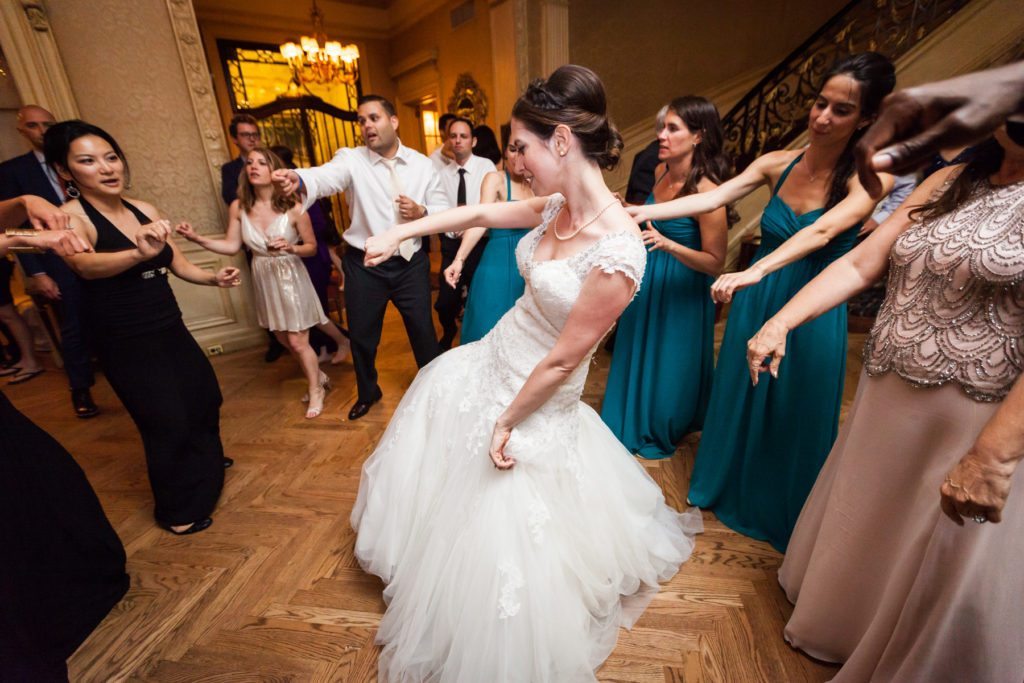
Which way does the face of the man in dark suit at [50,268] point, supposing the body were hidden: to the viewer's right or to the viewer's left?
to the viewer's right

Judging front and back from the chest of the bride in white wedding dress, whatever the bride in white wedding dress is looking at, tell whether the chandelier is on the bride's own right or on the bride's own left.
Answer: on the bride's own right

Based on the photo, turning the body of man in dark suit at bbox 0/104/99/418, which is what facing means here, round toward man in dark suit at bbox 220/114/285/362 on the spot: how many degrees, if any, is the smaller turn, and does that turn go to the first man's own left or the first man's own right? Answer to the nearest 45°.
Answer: approximately 45° to the first man's own left

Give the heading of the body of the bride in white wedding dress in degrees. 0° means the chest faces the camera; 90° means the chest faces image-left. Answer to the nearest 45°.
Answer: approximately 45°

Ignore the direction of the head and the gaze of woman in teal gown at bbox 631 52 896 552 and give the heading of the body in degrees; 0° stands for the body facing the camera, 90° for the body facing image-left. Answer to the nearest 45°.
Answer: approximately 45°

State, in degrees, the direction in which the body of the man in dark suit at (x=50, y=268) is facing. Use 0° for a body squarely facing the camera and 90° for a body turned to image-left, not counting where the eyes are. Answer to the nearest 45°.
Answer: approximately 315°

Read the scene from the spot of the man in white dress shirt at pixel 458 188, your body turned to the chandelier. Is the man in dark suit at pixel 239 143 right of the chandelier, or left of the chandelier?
left

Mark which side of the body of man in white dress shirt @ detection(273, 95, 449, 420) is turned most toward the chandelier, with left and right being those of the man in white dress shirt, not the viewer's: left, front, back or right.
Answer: back

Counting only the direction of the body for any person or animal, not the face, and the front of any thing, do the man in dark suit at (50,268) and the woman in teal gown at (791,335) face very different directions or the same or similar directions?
very different directions

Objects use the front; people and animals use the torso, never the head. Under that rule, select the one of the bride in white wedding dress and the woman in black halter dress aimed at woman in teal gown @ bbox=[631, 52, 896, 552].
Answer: the woman in black halter dress

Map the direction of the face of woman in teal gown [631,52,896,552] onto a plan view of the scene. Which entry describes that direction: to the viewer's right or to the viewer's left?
to the viewer's left

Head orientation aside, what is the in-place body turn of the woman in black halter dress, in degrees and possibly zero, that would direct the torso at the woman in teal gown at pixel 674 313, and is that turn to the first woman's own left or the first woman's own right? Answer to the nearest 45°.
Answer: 0° — they already face them
